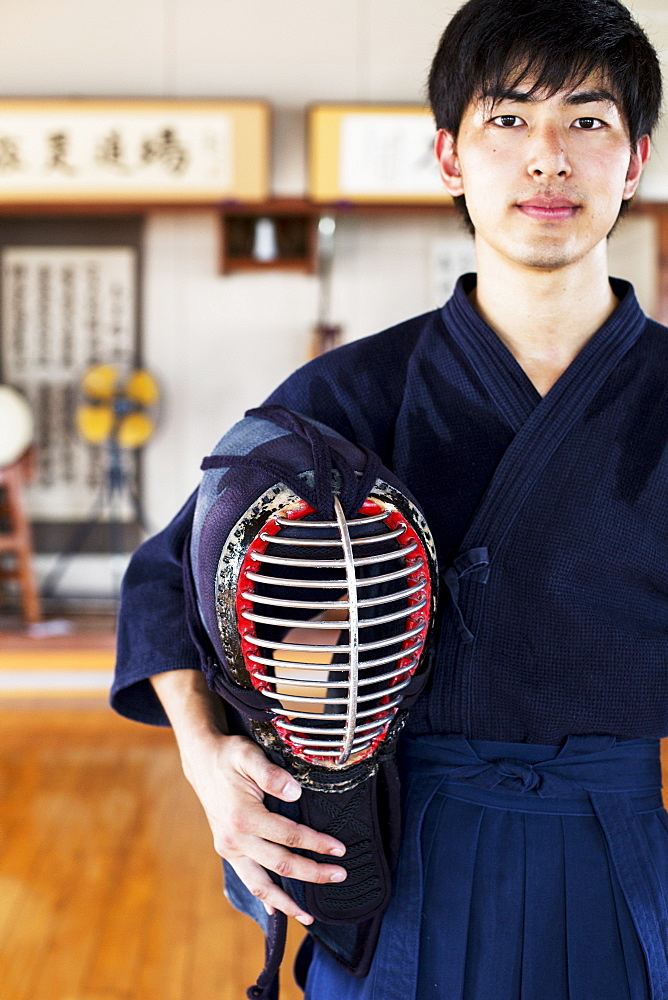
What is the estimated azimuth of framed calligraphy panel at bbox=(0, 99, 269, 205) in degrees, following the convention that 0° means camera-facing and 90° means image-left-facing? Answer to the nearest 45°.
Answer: approximately 0°

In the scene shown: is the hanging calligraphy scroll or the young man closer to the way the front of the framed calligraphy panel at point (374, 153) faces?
the young man

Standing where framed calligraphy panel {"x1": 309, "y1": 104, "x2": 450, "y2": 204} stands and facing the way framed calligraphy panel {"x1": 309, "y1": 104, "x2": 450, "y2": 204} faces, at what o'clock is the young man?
The young man is roughly at 12 o'clock from the framed calligraphy panel.

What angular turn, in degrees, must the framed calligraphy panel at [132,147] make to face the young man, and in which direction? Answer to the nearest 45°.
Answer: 0° — it already faces them

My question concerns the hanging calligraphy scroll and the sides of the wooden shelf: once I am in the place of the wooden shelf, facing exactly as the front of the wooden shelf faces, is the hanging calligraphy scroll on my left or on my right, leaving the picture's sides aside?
on my right

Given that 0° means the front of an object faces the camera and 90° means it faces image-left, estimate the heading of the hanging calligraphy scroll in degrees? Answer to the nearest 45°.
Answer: approximately 0°

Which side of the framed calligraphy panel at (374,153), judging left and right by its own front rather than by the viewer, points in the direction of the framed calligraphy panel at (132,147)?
right
